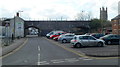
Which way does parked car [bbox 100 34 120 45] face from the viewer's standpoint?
to the viewer's left

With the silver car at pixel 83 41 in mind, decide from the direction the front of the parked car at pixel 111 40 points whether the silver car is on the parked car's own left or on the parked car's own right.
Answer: on the parked car's own left
